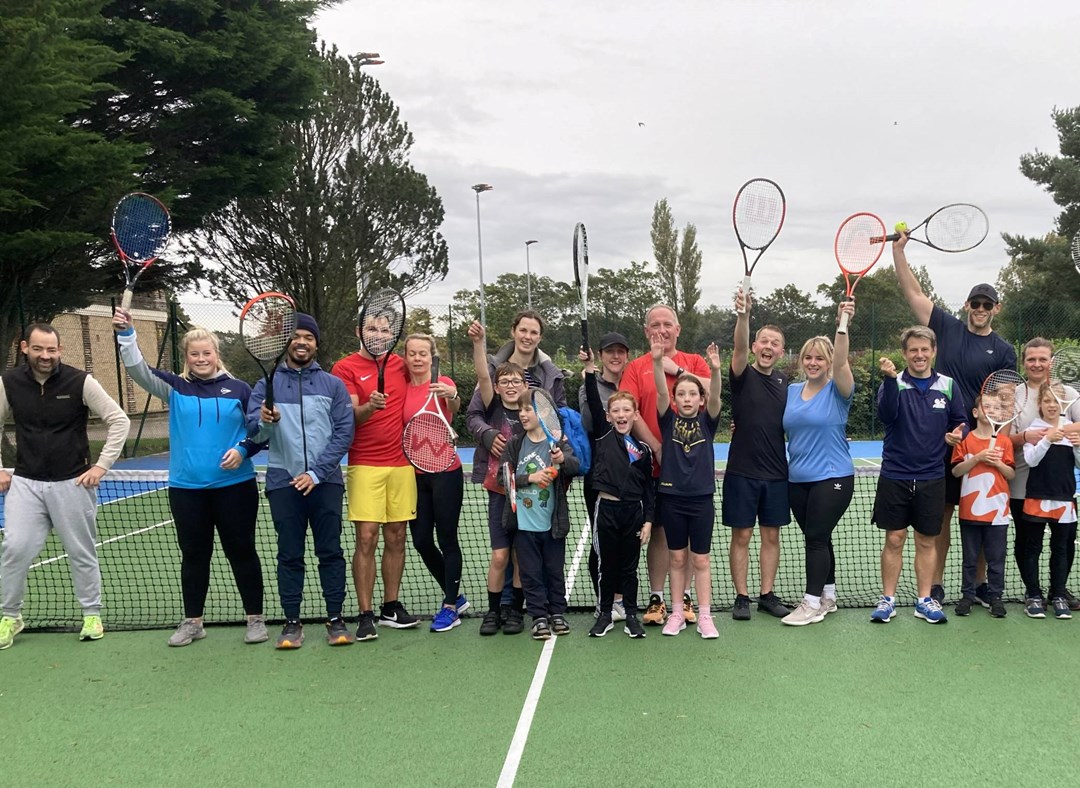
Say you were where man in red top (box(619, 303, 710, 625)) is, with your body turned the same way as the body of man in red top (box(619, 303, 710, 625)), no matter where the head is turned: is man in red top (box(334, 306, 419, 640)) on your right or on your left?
on your right

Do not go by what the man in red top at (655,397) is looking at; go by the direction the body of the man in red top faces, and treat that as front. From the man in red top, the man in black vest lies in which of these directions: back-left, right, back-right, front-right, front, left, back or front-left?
right

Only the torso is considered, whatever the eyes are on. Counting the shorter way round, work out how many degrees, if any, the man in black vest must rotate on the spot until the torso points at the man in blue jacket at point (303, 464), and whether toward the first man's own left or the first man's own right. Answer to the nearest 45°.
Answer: approximately 45° to the first man's own left

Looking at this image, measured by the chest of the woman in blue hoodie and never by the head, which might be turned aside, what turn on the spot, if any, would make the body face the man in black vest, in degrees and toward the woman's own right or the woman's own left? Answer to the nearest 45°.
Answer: approximately 135° to the woman's own right

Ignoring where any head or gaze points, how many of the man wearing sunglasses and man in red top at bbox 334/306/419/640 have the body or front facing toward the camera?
2

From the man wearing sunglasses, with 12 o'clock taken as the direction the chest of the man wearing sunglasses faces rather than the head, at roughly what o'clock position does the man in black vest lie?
The man in black vest is roughly at 2 o'clock from the man wearing sunglasses.

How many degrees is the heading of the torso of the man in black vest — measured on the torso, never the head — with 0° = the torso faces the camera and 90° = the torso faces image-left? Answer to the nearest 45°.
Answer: approximately 0°
